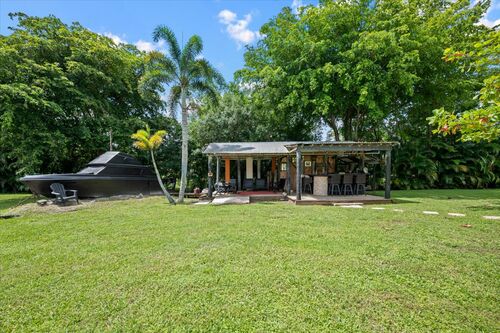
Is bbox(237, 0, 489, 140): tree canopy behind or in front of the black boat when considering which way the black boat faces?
behind

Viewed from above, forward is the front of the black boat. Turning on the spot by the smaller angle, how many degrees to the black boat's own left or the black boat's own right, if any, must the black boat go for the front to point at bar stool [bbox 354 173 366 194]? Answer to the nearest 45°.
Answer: approximately 135° to the black boat's own left

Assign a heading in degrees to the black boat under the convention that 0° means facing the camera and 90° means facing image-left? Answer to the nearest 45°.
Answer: approximately 90°

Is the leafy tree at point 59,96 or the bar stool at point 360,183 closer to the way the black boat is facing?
the leafy tree

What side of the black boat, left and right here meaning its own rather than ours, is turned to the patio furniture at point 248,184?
back

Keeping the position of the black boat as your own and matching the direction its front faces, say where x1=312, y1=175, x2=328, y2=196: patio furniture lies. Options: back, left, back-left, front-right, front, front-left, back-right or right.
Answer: back-left

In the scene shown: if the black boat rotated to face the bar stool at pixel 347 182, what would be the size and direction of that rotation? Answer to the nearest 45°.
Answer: approximately 135° to its left
